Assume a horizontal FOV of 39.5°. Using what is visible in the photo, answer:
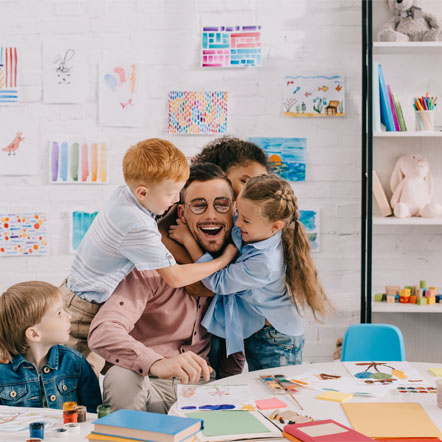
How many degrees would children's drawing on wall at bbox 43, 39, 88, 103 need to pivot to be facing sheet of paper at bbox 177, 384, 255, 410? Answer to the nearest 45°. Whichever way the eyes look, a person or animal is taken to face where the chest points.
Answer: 0° — it already faces it

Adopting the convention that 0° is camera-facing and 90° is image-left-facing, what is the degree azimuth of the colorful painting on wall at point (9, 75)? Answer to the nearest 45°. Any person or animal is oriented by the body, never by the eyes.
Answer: approximately 0°

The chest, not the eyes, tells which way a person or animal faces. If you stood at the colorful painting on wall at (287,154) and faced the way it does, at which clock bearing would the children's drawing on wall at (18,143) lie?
The children's drawing on wall is roughly at 3 o'clock from the colorful painting on wall.

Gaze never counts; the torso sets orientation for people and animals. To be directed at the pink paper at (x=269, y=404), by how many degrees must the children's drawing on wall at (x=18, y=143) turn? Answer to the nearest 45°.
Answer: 0° — it already faces it

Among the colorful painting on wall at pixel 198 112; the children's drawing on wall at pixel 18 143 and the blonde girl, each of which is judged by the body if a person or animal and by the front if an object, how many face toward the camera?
2

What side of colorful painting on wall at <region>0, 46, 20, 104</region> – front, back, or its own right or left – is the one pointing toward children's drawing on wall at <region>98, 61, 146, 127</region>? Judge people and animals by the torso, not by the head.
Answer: left

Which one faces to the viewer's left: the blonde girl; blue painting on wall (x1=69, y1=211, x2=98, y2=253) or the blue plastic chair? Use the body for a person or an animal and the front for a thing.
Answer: the blonde girl

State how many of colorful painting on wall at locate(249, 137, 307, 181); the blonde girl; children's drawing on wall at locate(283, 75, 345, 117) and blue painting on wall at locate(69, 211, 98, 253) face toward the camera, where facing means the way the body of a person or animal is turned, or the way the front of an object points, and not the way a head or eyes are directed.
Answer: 3

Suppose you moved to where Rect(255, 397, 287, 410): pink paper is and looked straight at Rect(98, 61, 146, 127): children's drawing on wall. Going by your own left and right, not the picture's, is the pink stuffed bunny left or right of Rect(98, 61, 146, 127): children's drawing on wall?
right

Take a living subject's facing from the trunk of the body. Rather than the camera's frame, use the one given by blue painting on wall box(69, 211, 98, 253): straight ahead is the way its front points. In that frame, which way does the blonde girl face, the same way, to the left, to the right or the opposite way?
to the right
